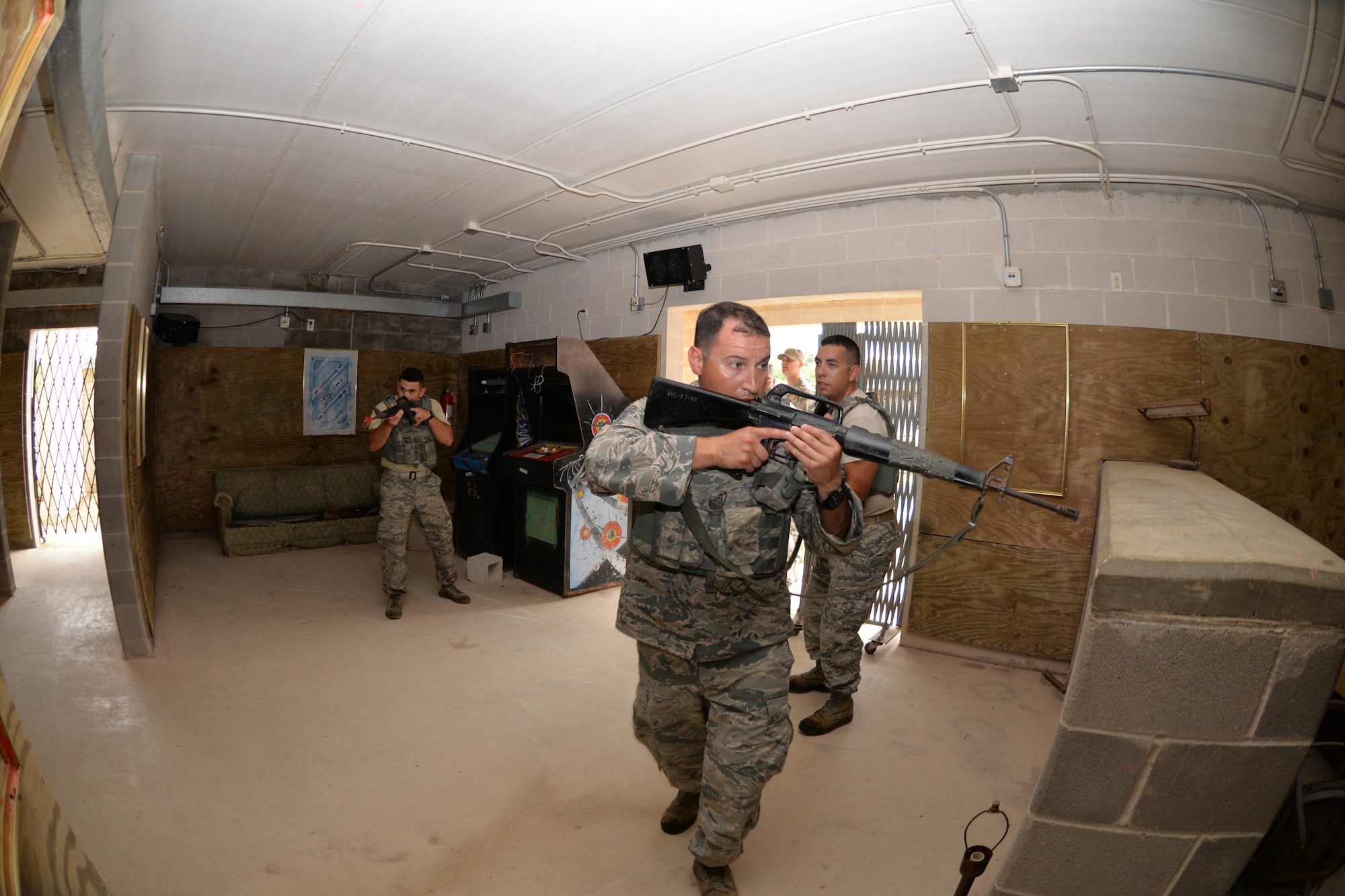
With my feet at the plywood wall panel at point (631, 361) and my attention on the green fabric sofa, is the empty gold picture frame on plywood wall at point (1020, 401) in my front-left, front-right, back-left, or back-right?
back-left

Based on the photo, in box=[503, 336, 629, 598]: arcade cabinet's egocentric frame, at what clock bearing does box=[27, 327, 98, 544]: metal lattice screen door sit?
The metal lattice screen door is roughly at 2 o'clock from the arcade cabinet.

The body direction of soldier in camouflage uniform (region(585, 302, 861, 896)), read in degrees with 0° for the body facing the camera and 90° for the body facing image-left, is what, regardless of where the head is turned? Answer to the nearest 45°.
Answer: approximately 0°

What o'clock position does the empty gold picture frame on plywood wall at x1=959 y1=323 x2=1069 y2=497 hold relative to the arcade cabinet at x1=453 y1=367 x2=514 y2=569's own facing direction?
The empty gold picture frame on plywood wall is roughly at 9 o'clock from the arcade cabinet.

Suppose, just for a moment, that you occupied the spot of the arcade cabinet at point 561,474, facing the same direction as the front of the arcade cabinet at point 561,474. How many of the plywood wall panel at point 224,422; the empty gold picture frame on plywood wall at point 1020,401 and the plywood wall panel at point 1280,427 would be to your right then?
1

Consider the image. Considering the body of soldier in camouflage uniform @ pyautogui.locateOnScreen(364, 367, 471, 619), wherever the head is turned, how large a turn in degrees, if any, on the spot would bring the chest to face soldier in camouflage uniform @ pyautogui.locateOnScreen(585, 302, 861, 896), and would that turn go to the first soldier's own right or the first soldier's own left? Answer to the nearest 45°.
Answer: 0° — they already face them

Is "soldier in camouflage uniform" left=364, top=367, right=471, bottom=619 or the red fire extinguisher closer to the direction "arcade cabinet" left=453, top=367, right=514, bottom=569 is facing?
the soldier in camouflage uniform

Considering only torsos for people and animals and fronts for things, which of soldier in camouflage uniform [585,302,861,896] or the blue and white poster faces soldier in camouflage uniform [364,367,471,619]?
the blue and white poster

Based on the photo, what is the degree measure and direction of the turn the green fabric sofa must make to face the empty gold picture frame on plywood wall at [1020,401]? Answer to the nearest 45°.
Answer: approximately 45° to its left

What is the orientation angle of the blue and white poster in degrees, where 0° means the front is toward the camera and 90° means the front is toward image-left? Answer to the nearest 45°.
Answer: approximately 0°

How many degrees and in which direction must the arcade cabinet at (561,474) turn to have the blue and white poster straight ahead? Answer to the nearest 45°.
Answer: approximately 90° to its right

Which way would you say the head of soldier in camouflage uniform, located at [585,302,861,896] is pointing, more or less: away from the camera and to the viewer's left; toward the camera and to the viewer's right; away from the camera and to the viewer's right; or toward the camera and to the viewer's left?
toward the camera and to the viewer's right

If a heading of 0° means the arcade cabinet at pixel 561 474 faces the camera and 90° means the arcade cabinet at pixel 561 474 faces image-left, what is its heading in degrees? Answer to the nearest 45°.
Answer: approximately 45°

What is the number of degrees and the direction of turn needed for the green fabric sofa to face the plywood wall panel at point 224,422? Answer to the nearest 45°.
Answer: approximately 135° to its right
